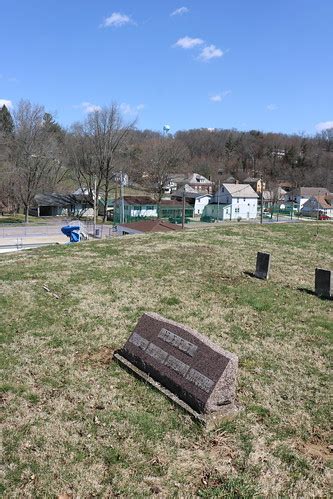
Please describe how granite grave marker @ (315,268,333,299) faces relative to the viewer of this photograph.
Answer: facing the viewer and to the left of the viewer

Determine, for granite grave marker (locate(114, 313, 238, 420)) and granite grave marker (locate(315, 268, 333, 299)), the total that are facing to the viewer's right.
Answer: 0

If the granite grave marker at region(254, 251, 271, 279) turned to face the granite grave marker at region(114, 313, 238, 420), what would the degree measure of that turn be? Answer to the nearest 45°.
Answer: approximately 45° to its left

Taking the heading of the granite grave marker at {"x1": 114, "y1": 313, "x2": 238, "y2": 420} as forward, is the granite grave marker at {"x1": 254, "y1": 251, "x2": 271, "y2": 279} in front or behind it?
behind

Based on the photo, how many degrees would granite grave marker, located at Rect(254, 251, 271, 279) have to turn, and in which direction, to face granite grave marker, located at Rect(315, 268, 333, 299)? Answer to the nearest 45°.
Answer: approximately 90° to its left

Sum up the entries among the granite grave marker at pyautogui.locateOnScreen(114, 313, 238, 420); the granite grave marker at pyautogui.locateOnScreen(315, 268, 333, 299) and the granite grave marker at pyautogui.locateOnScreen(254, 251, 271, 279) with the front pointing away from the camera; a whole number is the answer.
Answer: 0

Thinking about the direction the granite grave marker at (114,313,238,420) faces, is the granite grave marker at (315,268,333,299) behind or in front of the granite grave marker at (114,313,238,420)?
behind

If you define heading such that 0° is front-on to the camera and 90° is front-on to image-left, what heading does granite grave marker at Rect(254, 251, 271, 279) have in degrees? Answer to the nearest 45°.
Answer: approximately 45°

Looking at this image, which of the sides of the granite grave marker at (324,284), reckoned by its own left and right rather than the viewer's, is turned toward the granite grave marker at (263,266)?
right
